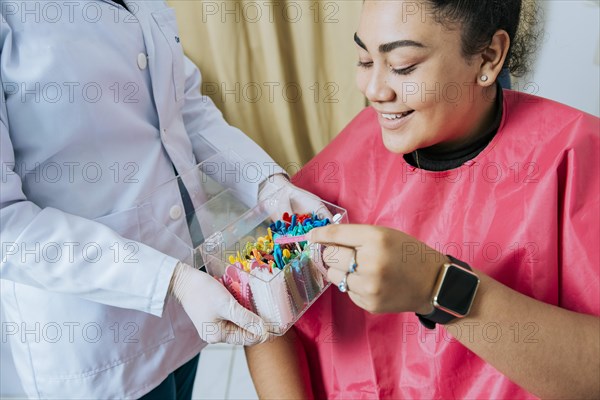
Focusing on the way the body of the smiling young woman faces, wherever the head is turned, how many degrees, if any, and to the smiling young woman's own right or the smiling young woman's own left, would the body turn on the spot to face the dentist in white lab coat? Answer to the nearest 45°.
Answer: approximately 45° to the smiling young woman's own right

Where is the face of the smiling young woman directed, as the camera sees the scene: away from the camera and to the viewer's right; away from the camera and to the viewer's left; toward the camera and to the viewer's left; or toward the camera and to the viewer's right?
toward the camera and to the viewer's left

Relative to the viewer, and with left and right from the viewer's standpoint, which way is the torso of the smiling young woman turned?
facing the viewer and to the left of the viewer

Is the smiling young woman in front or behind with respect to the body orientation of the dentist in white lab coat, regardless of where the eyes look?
in front

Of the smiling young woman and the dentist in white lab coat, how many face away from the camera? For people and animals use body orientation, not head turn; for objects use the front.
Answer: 0
